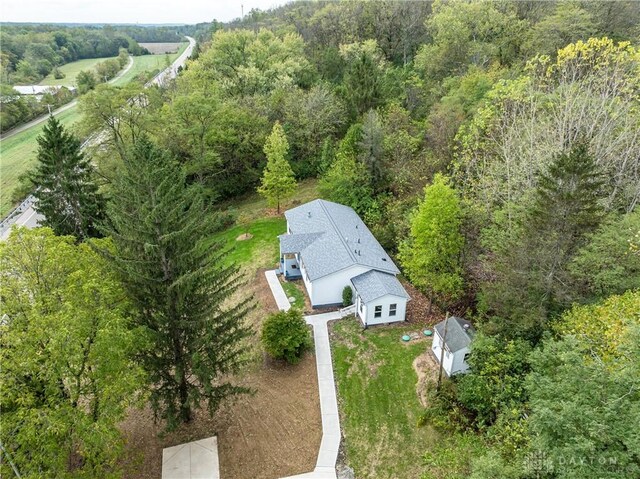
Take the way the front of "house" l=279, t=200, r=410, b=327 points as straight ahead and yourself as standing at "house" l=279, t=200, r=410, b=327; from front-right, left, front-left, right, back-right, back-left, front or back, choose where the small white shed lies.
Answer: back-left

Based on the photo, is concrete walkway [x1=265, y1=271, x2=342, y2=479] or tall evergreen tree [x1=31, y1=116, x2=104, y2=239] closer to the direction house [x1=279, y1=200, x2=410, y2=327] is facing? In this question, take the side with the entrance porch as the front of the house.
the tall evergreen tree

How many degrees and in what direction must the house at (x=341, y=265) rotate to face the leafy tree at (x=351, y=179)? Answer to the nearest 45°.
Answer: approximately 90° to its right

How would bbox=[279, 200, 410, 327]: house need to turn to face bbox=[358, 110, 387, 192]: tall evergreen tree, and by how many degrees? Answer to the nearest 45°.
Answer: approximately 90° to its right

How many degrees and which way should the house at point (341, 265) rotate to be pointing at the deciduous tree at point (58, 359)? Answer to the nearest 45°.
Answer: approximately 45° to its left

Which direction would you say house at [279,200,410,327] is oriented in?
to the viewer's left

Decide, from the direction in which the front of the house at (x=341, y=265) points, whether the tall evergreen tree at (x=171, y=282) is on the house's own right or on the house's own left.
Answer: on the house's own left

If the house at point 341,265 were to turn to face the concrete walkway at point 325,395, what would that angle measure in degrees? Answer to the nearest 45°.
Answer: approximately 90° to its left
